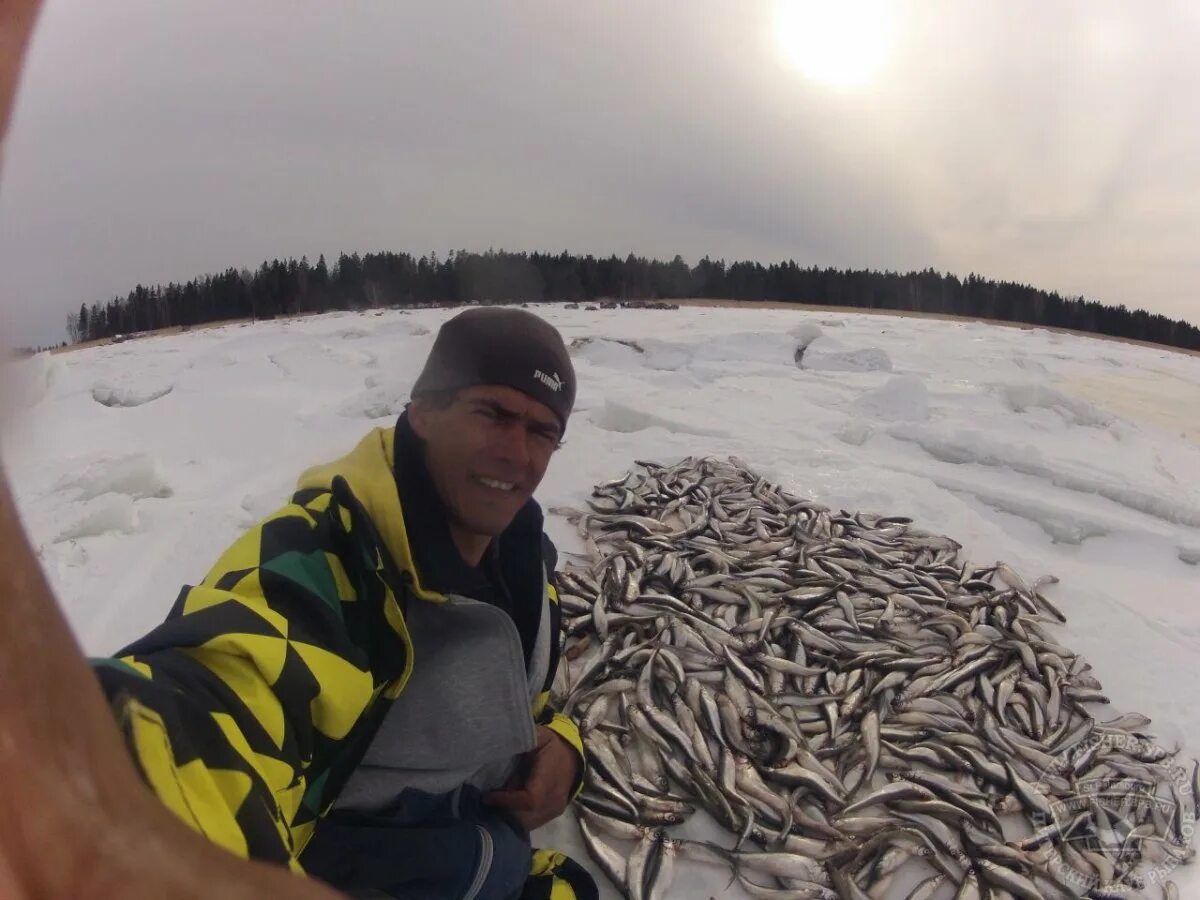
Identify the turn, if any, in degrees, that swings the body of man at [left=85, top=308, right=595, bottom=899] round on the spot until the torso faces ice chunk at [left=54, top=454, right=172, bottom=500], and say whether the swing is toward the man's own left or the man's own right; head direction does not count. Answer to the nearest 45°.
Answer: approximately 180°

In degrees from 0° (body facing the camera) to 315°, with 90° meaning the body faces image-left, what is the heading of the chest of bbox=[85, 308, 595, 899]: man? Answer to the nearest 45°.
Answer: approximately 315°

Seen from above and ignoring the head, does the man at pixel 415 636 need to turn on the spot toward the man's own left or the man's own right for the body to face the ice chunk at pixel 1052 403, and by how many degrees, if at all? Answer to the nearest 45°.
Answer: approximately 90° to the man's own left

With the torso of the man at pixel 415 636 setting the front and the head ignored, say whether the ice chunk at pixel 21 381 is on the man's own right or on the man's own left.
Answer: on the man's own right

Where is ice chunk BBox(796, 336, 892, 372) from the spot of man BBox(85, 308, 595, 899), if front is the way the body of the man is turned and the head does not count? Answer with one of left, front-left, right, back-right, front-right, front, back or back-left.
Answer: left

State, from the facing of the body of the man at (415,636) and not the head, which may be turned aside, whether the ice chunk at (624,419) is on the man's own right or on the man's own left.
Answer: on the man's own left
